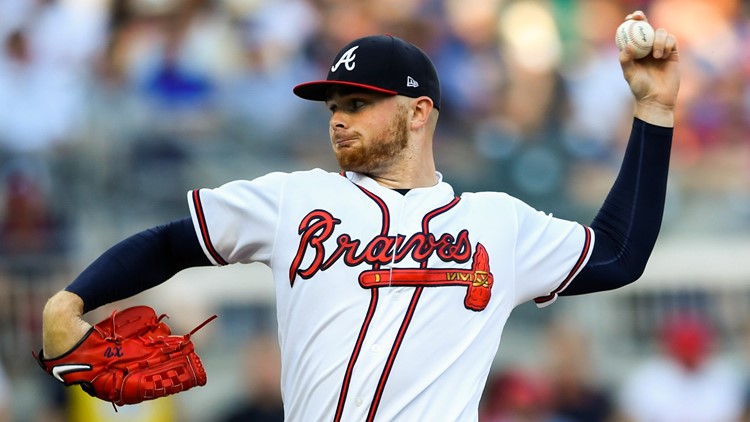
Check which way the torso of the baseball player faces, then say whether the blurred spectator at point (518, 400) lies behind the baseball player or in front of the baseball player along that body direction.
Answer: behind

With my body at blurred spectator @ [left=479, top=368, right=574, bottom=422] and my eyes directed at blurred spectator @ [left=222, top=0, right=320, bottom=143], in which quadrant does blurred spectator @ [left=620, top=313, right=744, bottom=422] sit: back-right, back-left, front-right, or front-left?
back-right

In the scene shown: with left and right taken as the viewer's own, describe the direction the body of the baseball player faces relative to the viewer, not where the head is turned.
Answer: facing the viewer

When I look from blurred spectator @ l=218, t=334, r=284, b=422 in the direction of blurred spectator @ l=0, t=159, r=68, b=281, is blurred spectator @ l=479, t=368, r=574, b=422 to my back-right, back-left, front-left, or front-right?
back-right

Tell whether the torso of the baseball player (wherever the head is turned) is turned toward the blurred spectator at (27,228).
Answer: no

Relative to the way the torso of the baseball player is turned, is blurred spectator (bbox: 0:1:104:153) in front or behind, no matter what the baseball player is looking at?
behind

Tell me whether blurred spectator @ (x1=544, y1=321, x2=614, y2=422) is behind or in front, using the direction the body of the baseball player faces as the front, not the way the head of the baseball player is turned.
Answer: behind

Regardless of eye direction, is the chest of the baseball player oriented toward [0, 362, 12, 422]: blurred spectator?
no

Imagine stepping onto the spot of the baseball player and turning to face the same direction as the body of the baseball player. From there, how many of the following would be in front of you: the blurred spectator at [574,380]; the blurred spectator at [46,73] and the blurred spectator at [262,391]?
0

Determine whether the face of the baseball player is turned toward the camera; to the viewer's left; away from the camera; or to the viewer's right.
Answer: to the viewer's left

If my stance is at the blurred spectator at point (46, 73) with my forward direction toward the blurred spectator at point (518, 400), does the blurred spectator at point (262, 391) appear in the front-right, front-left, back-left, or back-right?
front-right

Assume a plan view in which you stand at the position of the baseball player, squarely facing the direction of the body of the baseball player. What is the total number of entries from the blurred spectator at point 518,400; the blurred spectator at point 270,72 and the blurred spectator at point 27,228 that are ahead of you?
0

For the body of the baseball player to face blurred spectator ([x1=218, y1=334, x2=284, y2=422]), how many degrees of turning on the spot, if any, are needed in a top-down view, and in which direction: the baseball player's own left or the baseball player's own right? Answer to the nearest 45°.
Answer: approximately 180°
